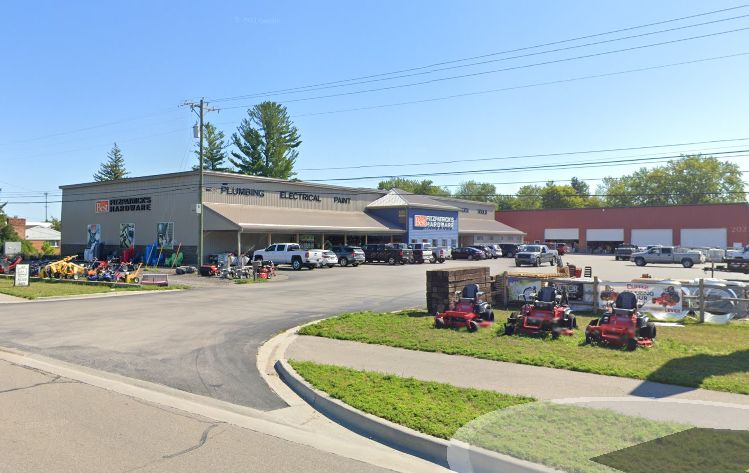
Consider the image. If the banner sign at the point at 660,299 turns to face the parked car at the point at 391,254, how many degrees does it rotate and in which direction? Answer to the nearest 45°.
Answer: approximately 135° to its right

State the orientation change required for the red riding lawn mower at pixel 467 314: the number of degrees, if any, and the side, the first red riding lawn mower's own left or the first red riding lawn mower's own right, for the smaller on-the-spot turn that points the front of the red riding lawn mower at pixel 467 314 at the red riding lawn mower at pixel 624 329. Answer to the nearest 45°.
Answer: approximately 90° to the first red riding lawn mower's own left

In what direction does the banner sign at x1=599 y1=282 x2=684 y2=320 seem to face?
toward the camera

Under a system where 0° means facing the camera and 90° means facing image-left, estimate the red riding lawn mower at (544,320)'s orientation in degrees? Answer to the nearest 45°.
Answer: approximately 45°

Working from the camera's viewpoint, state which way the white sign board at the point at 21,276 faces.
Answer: facing the viewer

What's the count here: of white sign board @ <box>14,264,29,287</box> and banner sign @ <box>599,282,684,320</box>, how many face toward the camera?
2

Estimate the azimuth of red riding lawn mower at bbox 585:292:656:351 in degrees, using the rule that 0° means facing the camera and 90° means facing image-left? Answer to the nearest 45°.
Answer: approximately 45°

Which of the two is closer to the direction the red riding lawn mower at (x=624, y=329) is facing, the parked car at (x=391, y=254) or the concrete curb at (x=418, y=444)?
the concrete curb

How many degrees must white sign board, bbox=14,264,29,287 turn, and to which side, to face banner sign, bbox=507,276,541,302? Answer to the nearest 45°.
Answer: approximately 45° to its left

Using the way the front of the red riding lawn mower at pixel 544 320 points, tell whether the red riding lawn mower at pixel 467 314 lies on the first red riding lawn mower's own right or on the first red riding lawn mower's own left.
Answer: on the first red riding lawn mower's own right

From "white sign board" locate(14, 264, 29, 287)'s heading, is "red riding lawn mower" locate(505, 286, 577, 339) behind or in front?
in front

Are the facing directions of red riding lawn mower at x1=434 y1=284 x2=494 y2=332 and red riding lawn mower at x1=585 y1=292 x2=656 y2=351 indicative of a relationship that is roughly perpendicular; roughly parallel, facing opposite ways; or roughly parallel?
roughly parallel

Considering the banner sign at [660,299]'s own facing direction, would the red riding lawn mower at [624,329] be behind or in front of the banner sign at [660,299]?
in front

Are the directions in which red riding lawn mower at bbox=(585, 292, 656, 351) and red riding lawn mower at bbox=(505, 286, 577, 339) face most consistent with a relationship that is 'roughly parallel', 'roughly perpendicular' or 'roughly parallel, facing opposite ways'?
roughly parallel

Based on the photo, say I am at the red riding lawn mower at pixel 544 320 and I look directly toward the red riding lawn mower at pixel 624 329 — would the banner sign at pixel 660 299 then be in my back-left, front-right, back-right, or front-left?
front-left

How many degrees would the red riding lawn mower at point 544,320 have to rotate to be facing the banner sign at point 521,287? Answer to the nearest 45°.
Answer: approximately 135° to its right

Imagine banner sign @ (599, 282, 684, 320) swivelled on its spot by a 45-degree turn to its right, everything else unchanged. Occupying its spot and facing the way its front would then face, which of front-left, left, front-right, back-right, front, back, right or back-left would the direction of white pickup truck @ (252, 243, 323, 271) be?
right
